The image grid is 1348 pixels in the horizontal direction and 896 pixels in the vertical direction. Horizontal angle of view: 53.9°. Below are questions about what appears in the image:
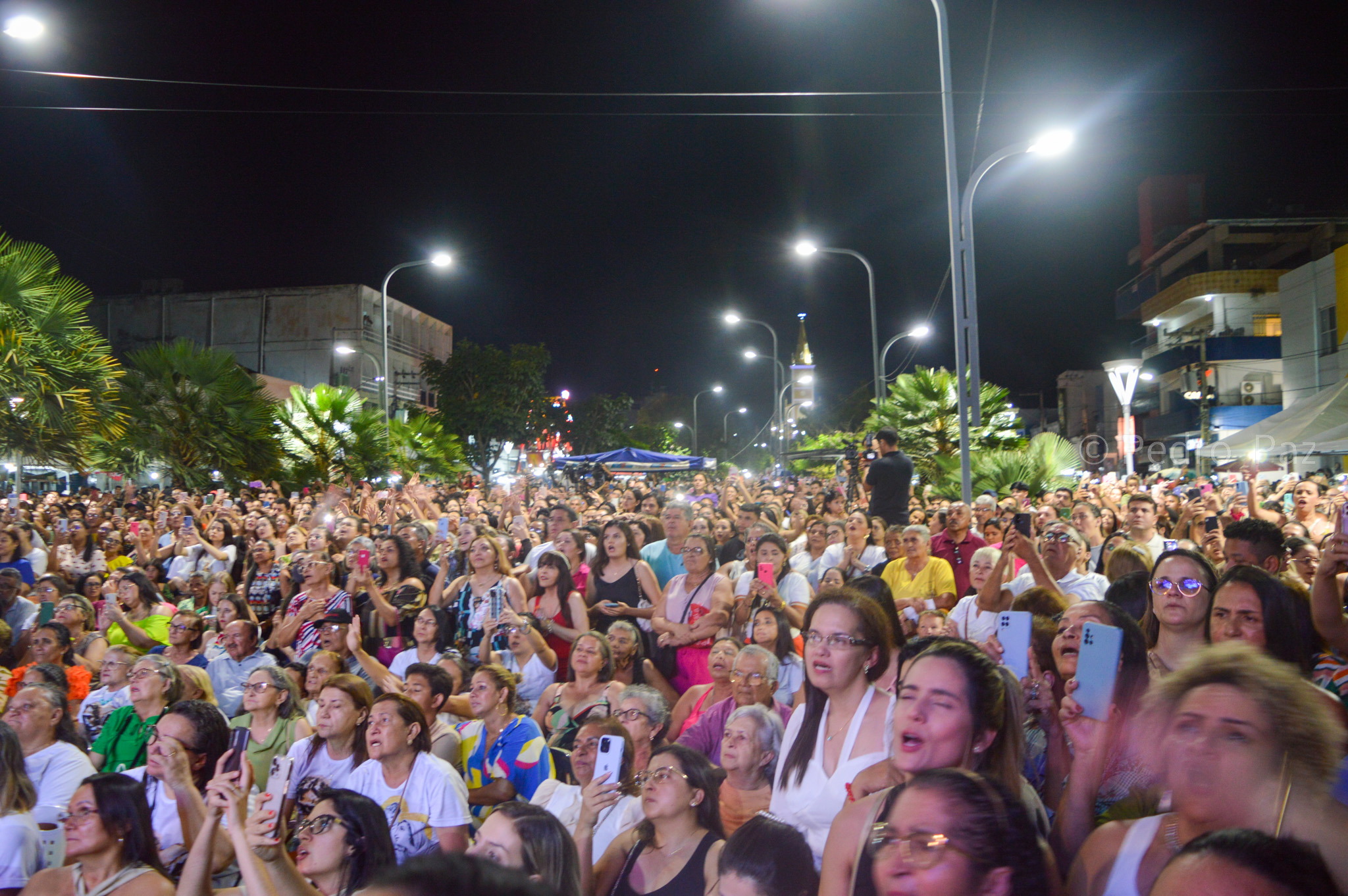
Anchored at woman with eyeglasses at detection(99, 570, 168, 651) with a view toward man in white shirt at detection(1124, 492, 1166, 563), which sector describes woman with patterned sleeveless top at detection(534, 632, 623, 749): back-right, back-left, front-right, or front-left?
front-right

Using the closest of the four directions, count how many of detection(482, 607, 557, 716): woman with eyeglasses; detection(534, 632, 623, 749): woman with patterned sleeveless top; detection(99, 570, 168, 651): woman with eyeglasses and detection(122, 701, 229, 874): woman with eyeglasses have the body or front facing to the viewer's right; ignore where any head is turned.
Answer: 0

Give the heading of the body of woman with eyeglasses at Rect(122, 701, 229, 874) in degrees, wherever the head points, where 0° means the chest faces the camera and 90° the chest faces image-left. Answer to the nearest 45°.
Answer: approximately 45°

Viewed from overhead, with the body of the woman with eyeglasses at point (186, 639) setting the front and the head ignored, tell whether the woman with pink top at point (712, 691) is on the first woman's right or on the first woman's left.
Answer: on the first woman's left

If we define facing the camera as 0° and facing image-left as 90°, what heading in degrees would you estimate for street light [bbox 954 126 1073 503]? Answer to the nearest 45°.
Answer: approximately 270°

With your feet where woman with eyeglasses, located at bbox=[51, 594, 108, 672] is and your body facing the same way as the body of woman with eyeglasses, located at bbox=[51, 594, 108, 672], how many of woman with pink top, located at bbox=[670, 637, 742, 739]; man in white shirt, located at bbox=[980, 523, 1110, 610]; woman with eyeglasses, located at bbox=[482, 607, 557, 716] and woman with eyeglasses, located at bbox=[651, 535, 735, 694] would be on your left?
4

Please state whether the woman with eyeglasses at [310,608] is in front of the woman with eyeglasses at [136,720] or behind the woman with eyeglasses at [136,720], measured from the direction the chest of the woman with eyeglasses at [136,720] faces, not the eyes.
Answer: behind

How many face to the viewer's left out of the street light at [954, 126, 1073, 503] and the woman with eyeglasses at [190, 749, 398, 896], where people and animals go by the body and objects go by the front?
1

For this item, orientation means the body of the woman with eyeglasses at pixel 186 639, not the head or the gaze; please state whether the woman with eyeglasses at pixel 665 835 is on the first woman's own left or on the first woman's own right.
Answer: on the first woman's own left

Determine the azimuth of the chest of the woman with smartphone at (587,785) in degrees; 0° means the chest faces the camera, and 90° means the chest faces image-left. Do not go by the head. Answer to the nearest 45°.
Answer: approximately 45°

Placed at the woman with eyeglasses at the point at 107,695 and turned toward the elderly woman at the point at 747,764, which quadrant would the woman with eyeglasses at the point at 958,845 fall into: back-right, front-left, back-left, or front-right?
front-right

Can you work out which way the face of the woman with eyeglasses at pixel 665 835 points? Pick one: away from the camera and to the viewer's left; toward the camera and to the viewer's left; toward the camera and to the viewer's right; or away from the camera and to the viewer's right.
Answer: toward the camera and to the viewer's left

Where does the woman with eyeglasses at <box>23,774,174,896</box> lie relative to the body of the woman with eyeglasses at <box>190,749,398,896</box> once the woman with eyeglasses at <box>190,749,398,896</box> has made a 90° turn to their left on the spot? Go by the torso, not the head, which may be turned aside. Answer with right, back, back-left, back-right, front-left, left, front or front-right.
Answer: back-right
